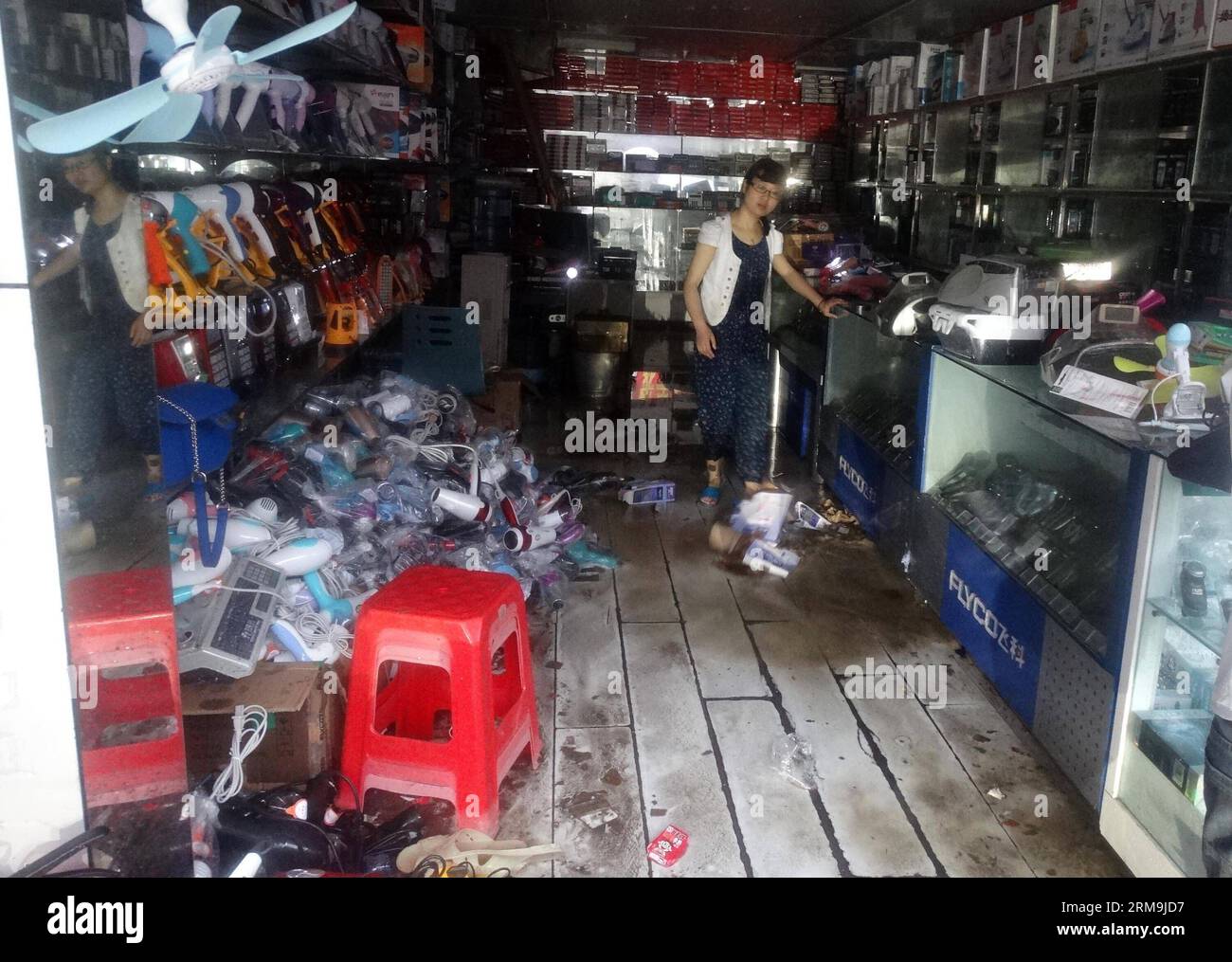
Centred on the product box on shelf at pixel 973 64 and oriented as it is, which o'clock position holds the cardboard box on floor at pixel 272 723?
The cardboard box on floor is roughly at 11 o'clock from the product box on shelf.

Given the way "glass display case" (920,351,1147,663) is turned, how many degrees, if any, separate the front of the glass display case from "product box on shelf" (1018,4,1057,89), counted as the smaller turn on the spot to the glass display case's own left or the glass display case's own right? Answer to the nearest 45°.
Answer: approximately 135° to the glass display case's own right

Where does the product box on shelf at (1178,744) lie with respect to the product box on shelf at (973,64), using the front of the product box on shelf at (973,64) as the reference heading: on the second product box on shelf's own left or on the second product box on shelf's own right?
on the second product box on shelf's own left

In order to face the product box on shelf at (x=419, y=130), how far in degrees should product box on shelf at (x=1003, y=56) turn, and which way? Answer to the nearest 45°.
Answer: approximately 45° to its right

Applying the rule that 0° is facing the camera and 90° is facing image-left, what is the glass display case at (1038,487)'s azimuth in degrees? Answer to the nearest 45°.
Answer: approximately 45°

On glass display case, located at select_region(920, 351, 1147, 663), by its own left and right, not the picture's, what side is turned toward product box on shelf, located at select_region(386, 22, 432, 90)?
right

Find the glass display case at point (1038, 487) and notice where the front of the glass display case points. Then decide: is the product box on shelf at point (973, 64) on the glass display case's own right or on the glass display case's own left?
on the glass display case's own right

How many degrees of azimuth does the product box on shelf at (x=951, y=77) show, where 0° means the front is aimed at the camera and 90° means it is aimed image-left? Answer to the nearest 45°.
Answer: approximately 45°

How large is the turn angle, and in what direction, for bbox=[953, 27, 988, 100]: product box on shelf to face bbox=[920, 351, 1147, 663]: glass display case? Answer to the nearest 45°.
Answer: approximately 45° to its left

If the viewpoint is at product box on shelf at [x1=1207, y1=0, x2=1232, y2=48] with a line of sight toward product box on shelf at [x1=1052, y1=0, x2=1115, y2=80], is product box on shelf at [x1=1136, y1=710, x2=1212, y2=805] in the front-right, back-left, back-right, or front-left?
back-left

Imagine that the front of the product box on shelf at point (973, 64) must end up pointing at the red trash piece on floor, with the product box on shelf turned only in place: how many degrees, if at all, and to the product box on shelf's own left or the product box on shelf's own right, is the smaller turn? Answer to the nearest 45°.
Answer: approximately 45° to the product box on shelf's own left
